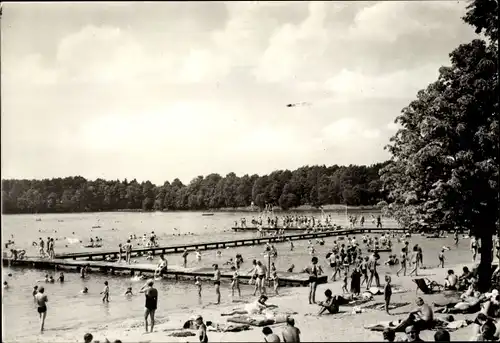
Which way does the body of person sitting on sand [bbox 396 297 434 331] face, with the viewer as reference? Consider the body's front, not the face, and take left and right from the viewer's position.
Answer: facing to the left of the viewer

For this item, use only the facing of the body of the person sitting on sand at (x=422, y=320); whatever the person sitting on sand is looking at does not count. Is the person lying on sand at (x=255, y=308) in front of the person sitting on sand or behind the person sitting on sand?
in front

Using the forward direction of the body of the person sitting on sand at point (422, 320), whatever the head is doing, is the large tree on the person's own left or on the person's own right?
on the person's own right

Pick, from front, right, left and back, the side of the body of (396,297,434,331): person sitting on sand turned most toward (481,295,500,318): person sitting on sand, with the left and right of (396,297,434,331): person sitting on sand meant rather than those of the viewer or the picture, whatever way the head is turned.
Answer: back

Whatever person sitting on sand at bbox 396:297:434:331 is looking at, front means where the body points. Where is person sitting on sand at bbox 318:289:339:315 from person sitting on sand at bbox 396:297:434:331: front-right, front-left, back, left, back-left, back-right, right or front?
front-right

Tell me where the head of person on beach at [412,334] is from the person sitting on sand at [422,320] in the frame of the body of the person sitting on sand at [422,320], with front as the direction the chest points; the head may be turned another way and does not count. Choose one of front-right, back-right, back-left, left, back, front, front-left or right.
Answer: left

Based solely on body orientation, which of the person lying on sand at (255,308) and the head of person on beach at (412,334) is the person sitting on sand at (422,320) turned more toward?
the person lying on sand

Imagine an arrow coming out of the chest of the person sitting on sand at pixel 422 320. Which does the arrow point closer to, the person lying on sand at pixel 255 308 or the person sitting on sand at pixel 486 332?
the person lying on sand

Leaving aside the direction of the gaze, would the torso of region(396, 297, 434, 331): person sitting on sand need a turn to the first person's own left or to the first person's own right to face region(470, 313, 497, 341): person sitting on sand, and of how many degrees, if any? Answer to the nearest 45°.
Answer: approximately 135° to the first person's own left

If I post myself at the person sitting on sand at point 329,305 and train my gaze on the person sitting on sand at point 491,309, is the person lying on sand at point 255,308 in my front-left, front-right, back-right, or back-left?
back-right
